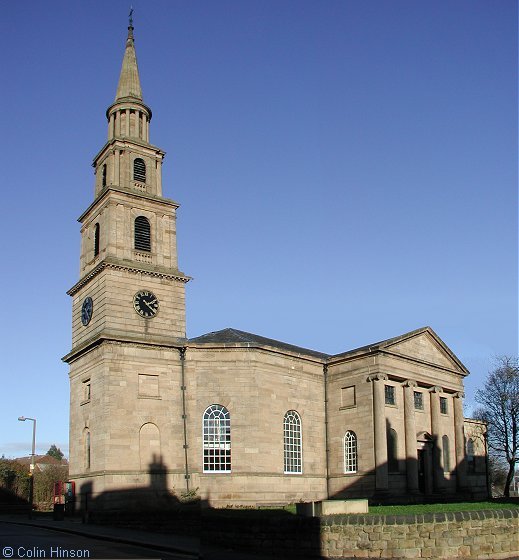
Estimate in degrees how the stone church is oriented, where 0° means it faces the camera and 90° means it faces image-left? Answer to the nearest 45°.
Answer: approximately 315°
